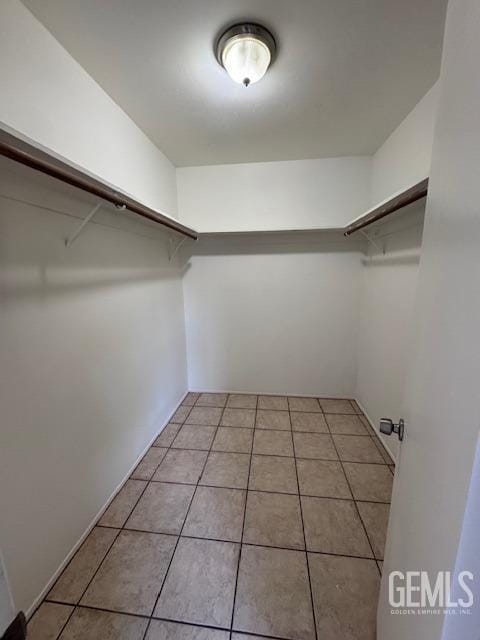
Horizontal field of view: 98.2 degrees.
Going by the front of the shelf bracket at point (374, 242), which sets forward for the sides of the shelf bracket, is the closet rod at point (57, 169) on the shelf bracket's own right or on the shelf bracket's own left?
on the shelf bracket's own left

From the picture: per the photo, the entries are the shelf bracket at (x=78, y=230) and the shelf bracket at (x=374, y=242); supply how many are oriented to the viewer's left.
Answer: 1

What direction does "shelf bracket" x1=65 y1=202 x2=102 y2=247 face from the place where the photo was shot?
facing to the right of the viewer

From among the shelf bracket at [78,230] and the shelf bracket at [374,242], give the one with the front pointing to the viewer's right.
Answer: the shelf bracket at [78,230]

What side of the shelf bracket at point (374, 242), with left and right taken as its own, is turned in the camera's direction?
left
